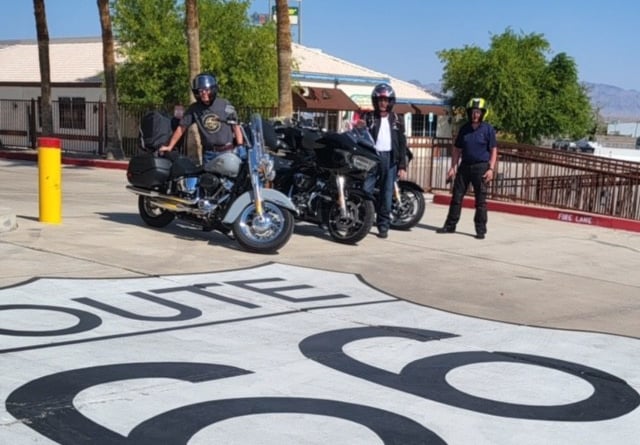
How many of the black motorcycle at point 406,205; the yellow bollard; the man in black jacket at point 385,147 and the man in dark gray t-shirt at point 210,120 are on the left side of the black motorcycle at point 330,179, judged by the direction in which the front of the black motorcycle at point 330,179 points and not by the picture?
2

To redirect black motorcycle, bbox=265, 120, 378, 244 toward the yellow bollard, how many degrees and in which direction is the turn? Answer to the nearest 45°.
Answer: approximately 135° to its right

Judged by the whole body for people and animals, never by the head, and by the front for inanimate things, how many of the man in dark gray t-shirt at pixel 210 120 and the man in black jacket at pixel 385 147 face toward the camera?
2

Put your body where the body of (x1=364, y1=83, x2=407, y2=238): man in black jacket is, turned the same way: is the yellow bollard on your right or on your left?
on your right

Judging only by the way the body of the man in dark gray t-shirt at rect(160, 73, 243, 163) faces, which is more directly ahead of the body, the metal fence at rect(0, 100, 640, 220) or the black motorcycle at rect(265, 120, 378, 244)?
the black motorcycle

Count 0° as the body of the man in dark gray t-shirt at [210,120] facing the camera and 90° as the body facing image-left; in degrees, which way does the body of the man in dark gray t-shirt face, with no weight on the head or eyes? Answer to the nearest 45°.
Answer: approximately 0°
